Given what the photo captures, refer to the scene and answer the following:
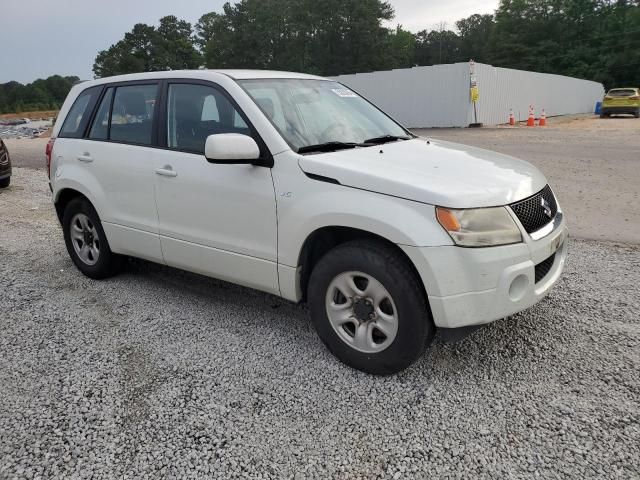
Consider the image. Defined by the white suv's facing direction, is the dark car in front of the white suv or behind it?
behind

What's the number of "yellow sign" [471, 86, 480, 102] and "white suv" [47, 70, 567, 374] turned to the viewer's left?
0

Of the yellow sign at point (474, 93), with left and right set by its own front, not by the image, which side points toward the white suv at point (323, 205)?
front

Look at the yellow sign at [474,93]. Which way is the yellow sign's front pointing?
toward the camera

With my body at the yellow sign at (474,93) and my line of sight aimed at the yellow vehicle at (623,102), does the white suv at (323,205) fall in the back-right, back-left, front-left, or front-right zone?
back-right

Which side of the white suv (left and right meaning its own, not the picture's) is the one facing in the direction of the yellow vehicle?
left

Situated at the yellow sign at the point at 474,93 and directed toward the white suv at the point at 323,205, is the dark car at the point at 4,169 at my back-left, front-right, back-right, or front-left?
front-right

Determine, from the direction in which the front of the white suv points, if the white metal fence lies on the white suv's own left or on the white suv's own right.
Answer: on the white suv's own left

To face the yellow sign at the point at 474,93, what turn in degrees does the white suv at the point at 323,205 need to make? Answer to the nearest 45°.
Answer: approximately 135° to its left

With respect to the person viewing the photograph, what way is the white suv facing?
facing the viewer and to the right of the viewer

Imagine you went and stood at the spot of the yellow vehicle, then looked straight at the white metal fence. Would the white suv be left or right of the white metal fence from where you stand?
left
